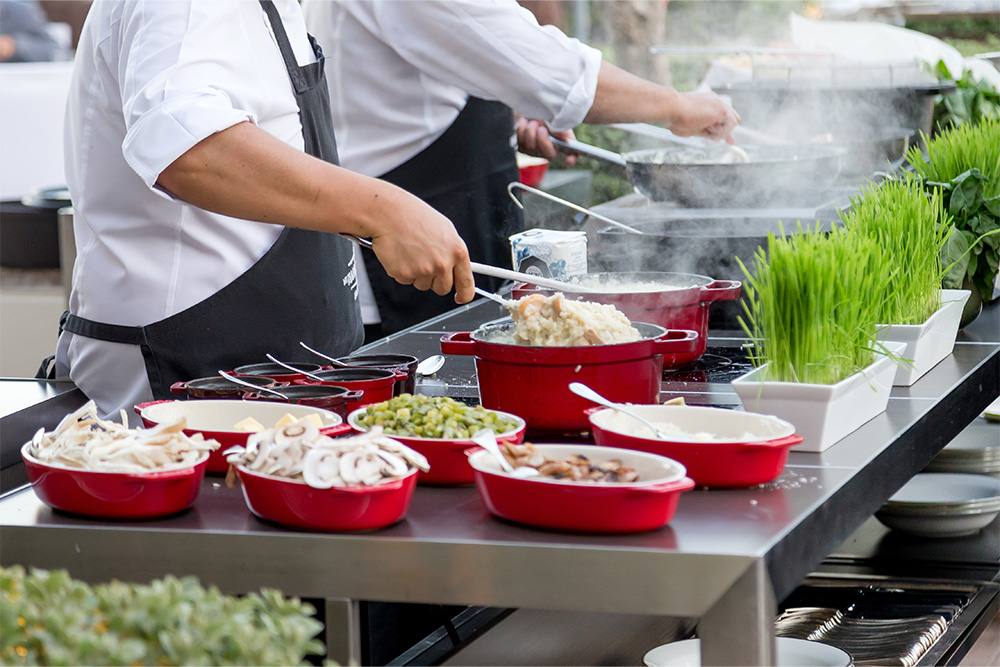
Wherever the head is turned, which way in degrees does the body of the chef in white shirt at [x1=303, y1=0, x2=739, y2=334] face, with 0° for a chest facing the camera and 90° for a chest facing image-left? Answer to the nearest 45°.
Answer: approximately 270°

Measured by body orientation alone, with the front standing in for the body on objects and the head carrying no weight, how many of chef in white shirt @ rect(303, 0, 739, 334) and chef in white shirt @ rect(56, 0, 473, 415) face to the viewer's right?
2

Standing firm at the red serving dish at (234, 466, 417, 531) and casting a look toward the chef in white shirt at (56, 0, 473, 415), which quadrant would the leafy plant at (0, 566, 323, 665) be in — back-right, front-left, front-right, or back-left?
back-left

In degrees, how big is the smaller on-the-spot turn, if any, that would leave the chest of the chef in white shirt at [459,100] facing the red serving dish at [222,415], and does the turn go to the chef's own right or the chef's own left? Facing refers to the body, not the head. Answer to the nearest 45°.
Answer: approximately 90° to the chef's own right

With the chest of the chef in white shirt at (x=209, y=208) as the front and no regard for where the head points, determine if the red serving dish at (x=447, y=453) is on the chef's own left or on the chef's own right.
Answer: on the chef's own right

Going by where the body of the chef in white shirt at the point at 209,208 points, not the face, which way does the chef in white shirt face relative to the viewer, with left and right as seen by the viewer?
facing to the right of the viewer

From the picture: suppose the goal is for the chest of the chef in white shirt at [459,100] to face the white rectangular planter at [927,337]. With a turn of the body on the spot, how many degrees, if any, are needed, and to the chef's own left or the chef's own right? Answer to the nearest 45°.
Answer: approximately 45° to the chef's own right

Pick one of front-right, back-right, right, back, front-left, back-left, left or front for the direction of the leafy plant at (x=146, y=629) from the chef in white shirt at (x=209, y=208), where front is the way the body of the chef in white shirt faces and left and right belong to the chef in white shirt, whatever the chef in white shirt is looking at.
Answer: right

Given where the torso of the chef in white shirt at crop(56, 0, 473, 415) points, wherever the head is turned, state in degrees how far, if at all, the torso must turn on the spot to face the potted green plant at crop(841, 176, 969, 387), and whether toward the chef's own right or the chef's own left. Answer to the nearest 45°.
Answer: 0° — they already face it
